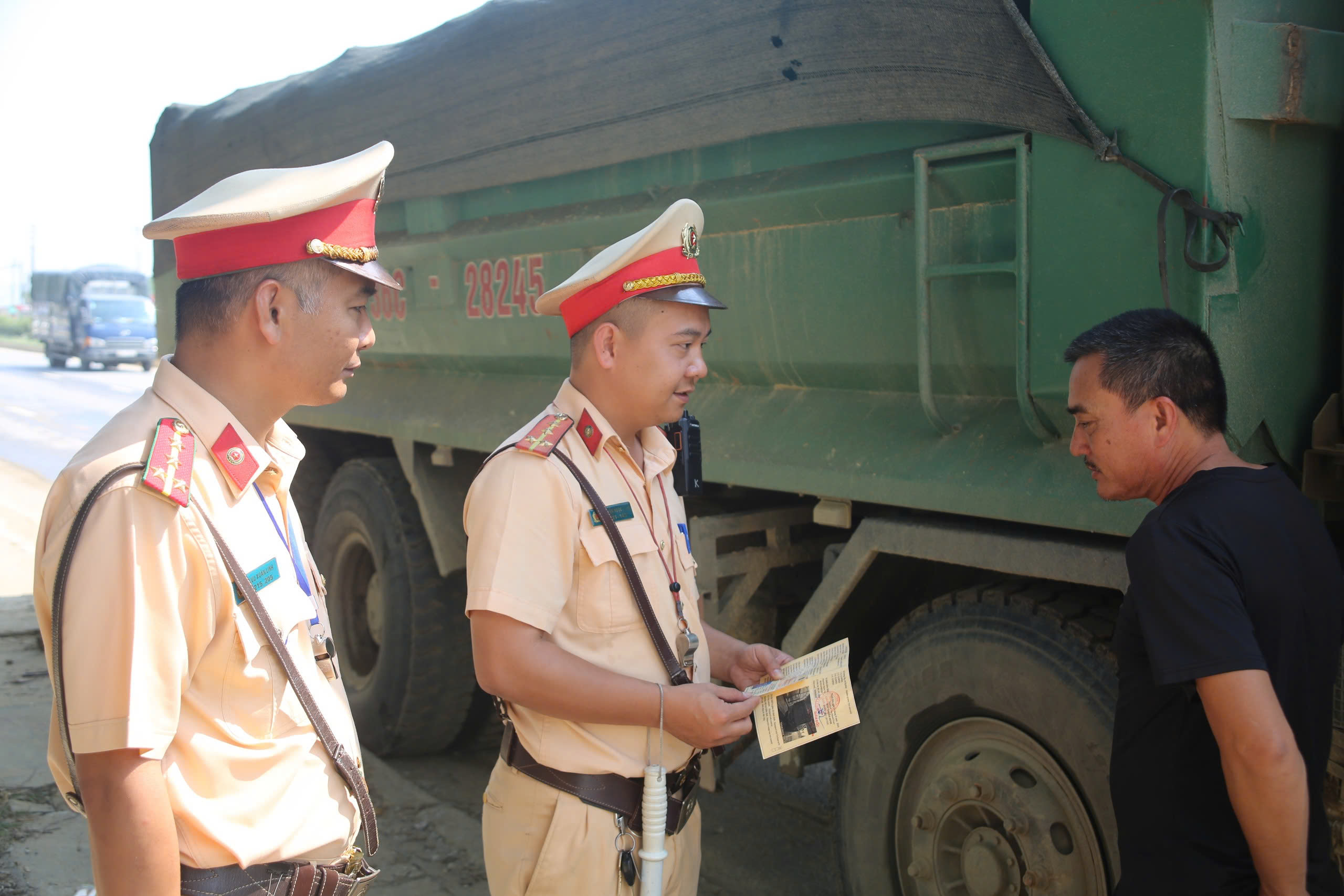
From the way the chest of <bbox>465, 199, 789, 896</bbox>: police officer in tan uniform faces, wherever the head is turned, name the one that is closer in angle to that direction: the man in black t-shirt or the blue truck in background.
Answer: the man in black t-shirt

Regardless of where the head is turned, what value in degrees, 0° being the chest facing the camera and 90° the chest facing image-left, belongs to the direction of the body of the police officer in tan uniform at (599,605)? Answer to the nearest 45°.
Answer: approximately 315°

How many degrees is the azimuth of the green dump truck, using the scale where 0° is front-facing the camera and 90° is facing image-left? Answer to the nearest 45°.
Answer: approximately 315°

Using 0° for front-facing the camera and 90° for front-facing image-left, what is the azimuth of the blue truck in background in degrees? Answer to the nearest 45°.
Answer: approximately 315°

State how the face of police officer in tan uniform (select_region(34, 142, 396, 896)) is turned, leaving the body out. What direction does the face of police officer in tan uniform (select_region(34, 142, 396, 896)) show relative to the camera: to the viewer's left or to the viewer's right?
to the viewer's right

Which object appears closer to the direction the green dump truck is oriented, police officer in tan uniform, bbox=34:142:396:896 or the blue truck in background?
the police officer in tan uniform

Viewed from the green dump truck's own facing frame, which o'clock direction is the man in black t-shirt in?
The man in black t-shirt is roughly at 1 o'clock from the green dump truck.

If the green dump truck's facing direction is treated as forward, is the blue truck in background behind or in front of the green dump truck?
behind

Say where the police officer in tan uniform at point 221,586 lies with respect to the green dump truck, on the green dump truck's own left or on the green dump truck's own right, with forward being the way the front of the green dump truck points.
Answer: on the green dump truck's own right

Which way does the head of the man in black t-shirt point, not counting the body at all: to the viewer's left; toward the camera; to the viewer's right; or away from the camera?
to the viewer's left

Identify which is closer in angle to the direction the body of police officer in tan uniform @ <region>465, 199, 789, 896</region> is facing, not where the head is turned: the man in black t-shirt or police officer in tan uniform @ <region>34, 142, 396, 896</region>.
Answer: the man in black t-shirt
